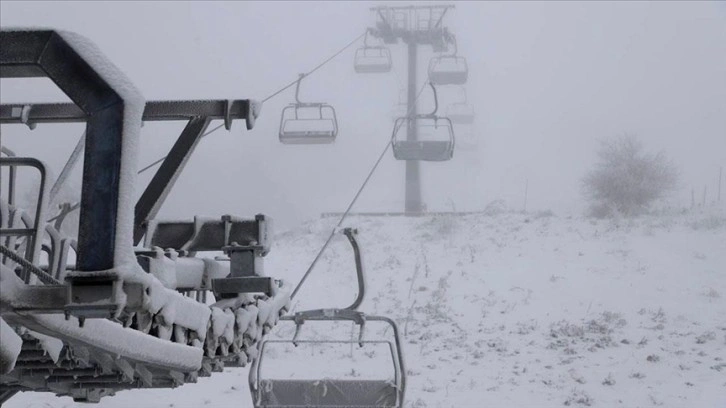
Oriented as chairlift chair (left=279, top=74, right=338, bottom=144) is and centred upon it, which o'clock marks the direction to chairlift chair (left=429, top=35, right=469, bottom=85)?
chairlift chair (left=429, top=35, right=469, bottom=85) is roughly at 7 o'clock from chairlift chair (left=279, top=74, right=338, bottom=144).

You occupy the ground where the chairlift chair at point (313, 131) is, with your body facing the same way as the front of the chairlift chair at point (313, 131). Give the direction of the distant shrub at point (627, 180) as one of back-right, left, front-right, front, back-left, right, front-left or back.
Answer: back-left

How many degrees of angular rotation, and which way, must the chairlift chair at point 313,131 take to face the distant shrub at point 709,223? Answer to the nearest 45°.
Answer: approximately 135° to its left

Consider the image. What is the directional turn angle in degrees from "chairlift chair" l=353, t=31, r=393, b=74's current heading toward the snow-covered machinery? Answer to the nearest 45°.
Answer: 0° — it already faces it

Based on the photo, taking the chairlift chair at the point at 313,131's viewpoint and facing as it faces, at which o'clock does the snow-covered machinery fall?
The snow-covered machinery is roughly at 12 o'clock from the chairlift chair.
